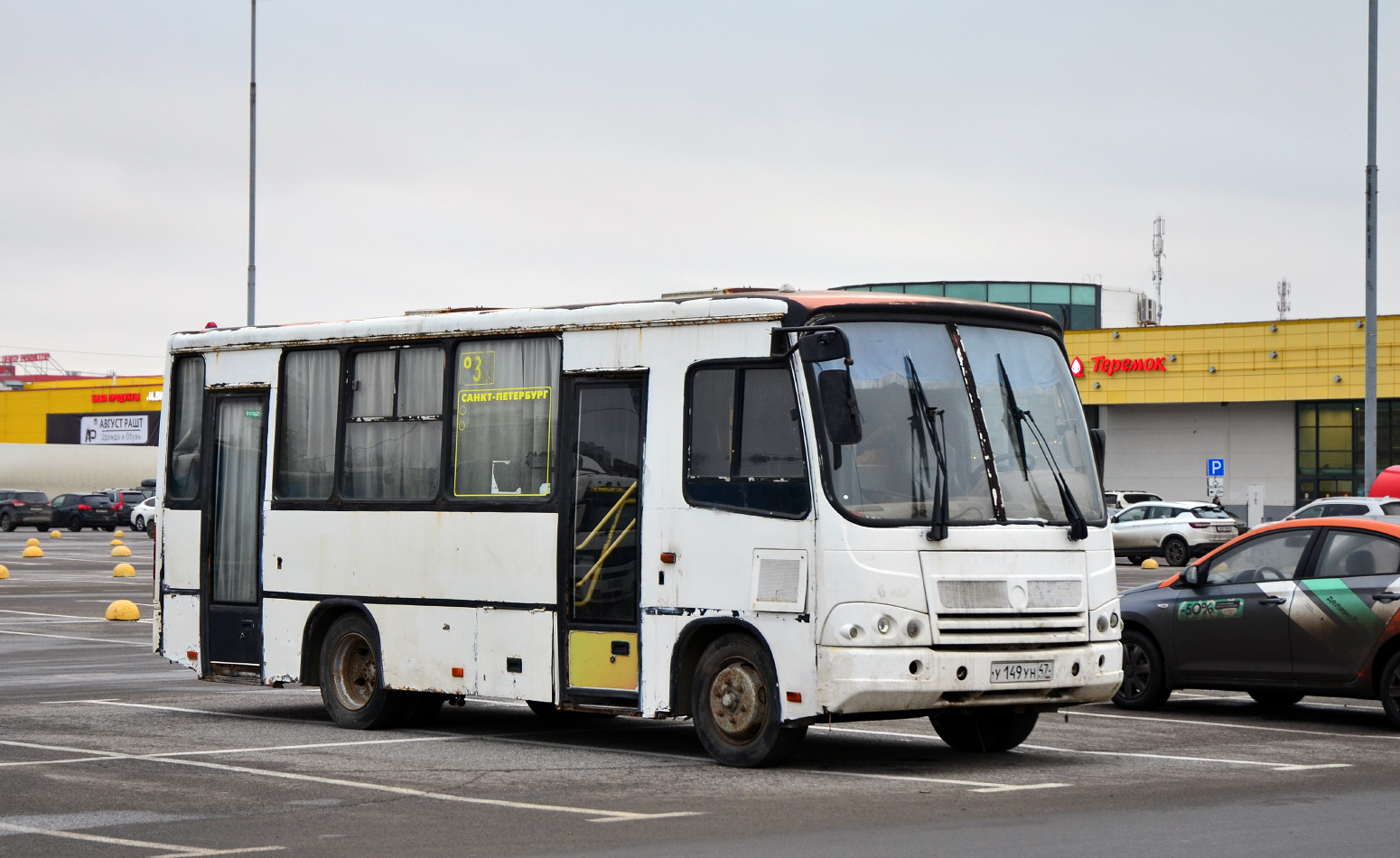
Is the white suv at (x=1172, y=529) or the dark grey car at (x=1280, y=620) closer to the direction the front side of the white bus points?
the dark grey car

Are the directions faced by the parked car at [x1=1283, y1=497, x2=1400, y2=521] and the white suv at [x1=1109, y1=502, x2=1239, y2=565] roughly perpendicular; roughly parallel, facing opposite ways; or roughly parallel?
roughly parallel

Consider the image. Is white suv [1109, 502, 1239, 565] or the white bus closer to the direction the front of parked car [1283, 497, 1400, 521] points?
the white suv

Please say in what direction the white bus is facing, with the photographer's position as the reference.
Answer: facing the viewer and to the right of the viewer

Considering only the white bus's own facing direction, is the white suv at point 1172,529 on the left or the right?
on its left

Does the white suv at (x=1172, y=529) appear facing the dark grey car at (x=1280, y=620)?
no

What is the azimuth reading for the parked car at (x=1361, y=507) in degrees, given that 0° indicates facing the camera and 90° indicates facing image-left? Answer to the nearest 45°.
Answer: approximately 135°

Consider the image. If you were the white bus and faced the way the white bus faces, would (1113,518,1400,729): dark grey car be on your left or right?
on your left

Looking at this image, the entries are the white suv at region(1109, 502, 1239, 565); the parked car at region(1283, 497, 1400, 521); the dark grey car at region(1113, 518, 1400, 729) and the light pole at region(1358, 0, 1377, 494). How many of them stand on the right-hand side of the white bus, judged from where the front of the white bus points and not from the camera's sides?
0

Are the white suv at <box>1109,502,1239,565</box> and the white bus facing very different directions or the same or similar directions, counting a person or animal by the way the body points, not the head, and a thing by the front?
very different directions

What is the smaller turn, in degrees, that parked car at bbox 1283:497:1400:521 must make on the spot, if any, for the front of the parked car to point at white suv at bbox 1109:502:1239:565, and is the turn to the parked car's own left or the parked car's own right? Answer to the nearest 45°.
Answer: approximately 45° to the parked car's own left

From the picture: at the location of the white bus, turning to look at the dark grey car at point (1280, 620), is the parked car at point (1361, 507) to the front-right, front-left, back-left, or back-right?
front-left

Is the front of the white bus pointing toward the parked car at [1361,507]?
no

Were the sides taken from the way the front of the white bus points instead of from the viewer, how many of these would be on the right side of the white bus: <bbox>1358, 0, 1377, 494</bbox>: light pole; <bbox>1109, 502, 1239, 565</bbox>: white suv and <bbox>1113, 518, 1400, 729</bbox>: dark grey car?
0

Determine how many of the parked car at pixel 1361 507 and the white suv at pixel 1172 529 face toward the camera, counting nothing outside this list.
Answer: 0

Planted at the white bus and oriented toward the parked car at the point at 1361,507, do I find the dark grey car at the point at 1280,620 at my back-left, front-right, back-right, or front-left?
front-right
